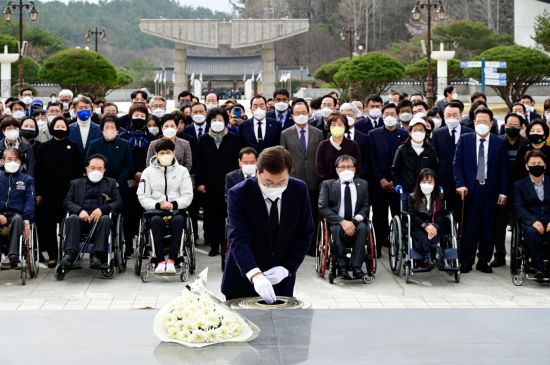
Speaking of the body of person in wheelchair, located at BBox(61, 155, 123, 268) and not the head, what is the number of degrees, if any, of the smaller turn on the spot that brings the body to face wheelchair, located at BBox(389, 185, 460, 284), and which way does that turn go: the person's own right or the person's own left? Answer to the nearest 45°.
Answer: approximately 90° to the person's own left

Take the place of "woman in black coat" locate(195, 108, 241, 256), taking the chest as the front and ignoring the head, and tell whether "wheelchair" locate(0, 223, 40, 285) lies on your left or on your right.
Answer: on your right

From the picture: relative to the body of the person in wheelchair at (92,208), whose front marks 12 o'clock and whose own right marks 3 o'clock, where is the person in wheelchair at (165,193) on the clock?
the person in wheelchair at (165,193) is roughly at 9 o'clock from the person in wheelchair at (92,208).

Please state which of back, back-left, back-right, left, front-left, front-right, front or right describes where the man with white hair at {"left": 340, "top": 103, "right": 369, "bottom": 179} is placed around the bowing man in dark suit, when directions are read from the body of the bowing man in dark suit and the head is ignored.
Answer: back

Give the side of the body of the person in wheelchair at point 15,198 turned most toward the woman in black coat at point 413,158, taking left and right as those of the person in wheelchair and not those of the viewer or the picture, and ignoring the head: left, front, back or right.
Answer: left

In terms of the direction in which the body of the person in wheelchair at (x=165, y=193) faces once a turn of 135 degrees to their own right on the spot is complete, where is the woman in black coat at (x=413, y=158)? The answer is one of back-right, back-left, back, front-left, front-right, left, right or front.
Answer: back-right

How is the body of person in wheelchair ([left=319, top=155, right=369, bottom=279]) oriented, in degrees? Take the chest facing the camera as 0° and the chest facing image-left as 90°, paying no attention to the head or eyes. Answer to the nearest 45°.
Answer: approximately 0°
